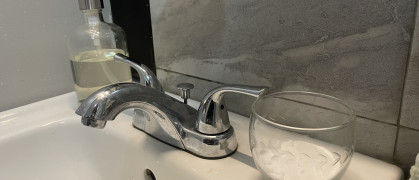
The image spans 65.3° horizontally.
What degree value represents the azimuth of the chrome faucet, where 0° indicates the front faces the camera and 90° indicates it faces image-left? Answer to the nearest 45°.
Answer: approximately 45°
